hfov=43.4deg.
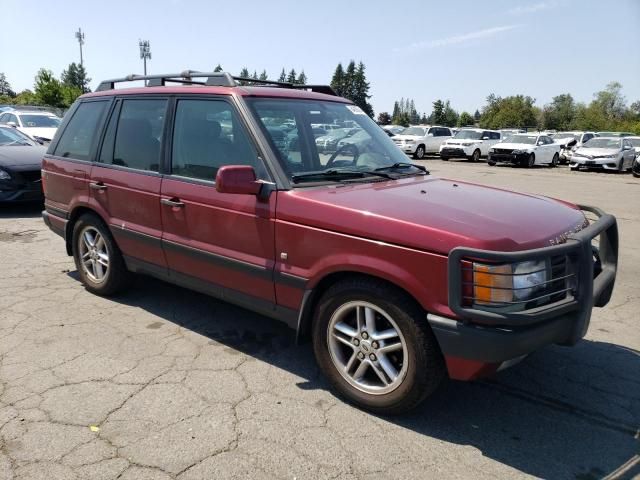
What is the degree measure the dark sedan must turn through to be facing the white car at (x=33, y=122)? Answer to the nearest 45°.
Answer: approximately 135° to its left

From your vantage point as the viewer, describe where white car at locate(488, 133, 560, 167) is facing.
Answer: facing the viewer and to the left of the viewer

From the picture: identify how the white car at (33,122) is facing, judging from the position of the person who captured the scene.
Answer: facing the viewer and to the right of the viewer

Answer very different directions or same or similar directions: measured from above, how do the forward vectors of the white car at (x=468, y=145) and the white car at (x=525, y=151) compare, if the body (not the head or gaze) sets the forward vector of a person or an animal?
same or similar directions

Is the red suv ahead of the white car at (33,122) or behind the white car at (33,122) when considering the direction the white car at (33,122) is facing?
ahead

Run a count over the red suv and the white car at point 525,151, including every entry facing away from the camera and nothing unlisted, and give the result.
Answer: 0

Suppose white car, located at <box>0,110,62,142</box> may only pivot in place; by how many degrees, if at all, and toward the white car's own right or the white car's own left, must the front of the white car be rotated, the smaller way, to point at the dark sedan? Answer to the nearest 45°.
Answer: approximately 45° to the white car's own right

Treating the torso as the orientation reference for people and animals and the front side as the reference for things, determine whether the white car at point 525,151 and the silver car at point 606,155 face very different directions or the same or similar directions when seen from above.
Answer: same or similar directions

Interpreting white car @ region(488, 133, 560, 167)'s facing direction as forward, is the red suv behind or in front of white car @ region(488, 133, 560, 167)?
in front
